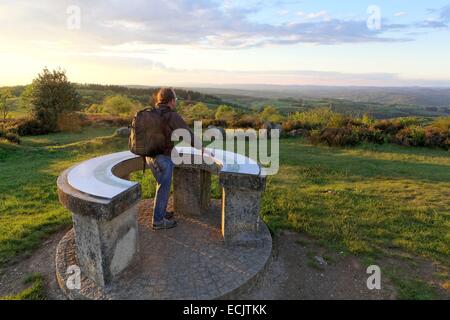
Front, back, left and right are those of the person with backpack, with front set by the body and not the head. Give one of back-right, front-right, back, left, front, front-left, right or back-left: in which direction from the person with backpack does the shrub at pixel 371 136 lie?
front

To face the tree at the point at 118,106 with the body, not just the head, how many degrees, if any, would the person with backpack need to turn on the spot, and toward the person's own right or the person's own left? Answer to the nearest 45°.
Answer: approximately 45° to the person's own left

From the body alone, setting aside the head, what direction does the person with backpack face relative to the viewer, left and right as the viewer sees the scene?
facing away from the viewer and to the right of the viewer

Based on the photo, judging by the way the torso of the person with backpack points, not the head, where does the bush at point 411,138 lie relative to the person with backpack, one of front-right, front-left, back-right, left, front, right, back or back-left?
front

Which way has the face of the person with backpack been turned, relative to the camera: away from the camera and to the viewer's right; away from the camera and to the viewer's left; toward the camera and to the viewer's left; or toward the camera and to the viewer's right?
away from the camera and to the viewer's right

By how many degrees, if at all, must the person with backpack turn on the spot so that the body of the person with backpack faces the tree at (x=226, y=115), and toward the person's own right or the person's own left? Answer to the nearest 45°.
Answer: approximately 45° to the person's own left

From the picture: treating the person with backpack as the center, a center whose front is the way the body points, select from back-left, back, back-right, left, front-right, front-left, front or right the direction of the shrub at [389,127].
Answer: front

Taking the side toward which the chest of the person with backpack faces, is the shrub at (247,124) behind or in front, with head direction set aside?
in front

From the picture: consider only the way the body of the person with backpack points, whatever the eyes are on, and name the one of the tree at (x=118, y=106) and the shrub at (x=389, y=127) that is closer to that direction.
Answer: the shrub

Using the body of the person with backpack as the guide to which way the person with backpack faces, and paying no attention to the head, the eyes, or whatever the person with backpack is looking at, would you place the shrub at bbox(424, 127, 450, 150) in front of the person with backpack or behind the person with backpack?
in front

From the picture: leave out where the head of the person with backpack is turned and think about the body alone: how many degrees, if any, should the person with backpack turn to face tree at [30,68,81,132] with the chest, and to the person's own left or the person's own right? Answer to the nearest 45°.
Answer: approximately 45° to the person's own left

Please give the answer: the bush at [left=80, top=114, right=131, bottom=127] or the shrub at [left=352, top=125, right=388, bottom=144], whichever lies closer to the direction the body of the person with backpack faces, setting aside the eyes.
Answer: the shrub
